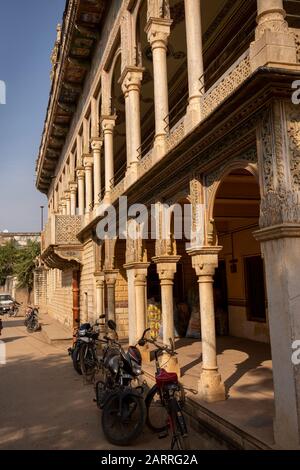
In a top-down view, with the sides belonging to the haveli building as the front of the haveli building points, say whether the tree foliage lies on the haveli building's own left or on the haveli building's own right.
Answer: on the haveli building's own right

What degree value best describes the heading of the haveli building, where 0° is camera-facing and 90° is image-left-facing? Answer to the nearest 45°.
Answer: approximately 45°

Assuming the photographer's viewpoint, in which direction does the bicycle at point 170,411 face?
facing away from the viewer and to the left of the viewer
